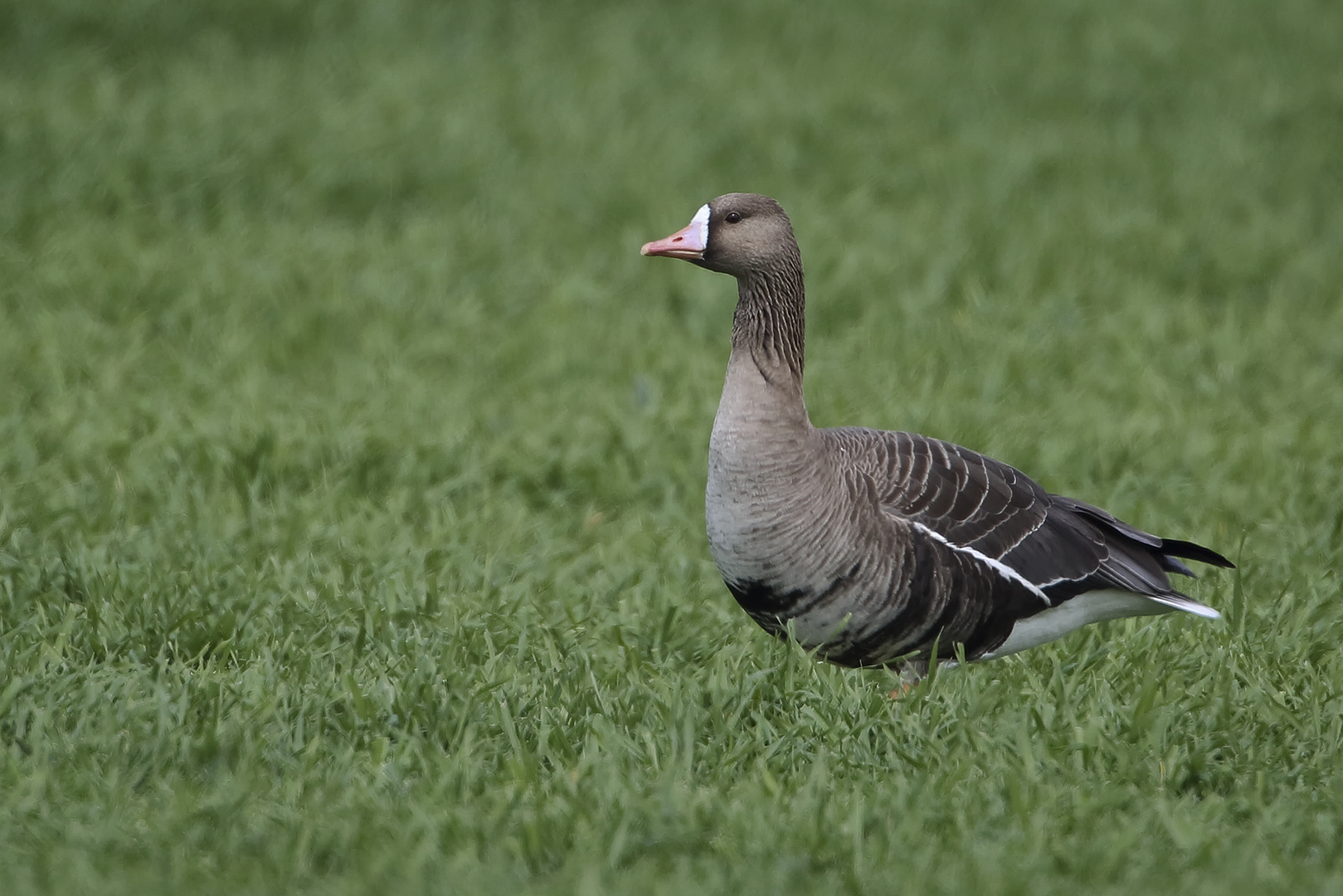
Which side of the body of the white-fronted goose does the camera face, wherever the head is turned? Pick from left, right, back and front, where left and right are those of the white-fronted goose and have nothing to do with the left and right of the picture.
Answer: left
